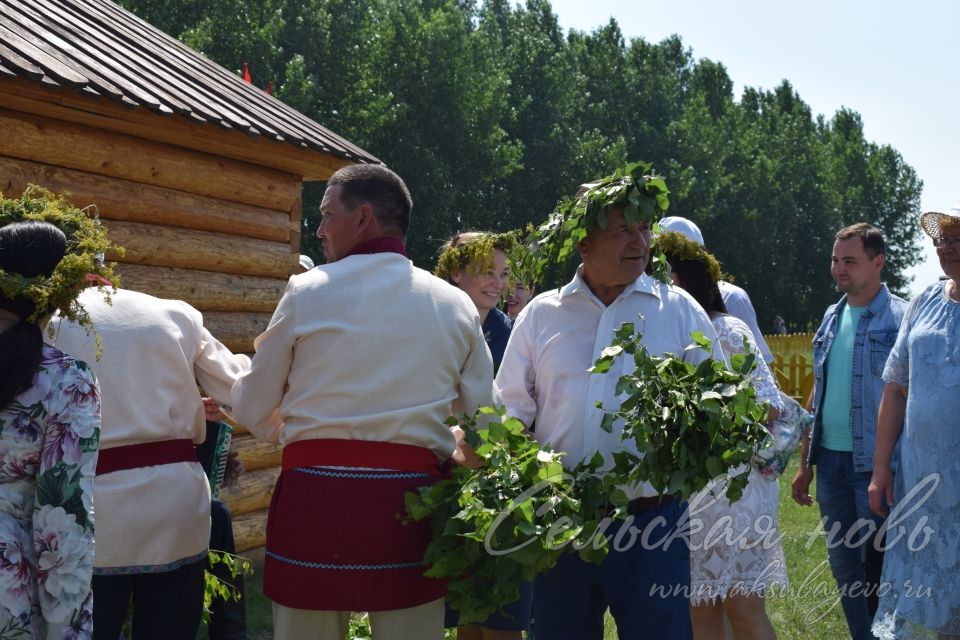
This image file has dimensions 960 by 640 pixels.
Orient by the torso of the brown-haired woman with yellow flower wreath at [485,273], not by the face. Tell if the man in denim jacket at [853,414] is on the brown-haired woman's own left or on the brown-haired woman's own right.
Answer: on the brown-haired woman's own left

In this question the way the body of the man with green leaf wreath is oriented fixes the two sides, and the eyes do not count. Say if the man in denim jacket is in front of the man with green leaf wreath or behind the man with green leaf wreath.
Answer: behind

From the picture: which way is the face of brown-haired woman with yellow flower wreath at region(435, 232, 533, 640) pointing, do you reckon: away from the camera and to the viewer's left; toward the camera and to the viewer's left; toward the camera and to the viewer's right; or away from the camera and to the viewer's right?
toward the camera and to the viewer's right

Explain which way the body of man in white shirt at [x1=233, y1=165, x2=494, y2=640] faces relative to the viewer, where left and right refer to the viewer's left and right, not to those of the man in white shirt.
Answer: facing away from the viewer

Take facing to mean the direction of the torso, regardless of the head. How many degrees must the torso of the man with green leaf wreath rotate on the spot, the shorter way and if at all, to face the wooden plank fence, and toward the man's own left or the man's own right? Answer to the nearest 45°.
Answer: approximately 180°

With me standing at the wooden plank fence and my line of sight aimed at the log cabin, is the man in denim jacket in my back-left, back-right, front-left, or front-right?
front-left

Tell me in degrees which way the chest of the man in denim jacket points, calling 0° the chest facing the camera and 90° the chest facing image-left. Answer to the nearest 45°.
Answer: approximately 45°

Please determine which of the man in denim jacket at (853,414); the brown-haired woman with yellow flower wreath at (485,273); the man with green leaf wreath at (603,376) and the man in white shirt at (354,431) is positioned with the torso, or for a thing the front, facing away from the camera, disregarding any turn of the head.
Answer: the man in white shirt

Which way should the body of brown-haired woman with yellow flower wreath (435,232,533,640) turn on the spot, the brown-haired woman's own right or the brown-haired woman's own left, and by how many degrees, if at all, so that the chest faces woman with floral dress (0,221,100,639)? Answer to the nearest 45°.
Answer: approximately 45° to the brown-haired woman's own right

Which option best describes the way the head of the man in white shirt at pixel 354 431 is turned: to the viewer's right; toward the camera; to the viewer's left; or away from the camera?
to the viewer's left

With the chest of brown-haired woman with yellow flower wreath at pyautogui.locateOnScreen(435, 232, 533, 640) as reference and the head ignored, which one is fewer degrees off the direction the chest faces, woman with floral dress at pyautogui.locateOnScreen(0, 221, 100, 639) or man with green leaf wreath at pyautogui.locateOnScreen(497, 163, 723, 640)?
the man with green leaf wreath

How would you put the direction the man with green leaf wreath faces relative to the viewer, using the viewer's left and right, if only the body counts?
facing the viewer
